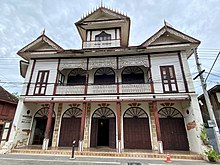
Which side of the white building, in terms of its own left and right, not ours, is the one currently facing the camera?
front

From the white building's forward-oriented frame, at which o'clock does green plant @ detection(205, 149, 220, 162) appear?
The green plant is roughly at 10 o'clock from the white building.

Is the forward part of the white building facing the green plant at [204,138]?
no
